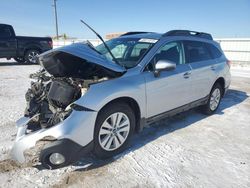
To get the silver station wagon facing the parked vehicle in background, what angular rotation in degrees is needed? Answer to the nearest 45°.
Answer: approximately 90° to its right

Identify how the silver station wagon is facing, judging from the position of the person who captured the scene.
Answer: facing the viewer and to the left of the viewer
